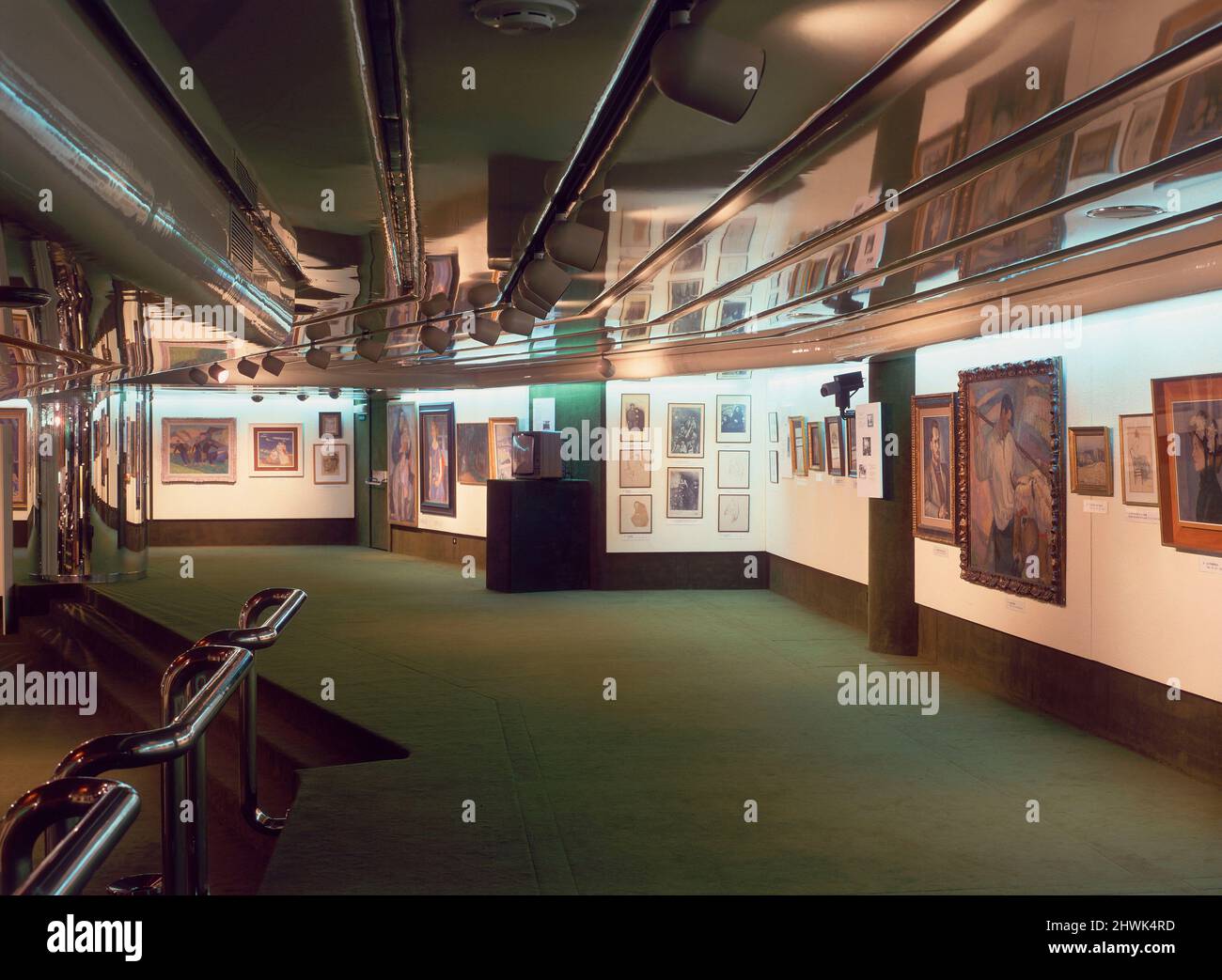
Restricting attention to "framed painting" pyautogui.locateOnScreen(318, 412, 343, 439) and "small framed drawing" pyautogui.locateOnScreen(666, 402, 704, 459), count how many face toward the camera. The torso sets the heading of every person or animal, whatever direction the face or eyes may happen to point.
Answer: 2

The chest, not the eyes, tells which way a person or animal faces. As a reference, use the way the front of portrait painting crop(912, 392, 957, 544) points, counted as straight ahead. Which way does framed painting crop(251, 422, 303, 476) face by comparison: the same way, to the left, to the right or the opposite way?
to the left

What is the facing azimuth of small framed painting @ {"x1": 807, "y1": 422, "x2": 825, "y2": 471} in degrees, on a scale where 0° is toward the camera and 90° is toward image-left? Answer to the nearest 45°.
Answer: approximately 45°

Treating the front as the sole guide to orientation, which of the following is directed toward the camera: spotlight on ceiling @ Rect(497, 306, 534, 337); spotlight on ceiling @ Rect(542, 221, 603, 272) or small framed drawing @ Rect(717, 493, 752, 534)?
the small framed drawing

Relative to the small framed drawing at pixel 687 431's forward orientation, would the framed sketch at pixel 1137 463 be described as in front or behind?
in front

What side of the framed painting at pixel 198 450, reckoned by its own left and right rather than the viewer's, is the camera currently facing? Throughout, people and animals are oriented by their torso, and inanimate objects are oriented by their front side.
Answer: front

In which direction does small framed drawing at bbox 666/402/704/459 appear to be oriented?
toward the camera

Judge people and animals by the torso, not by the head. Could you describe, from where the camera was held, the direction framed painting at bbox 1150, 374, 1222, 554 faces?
facing the viewer and to the left of the viewer

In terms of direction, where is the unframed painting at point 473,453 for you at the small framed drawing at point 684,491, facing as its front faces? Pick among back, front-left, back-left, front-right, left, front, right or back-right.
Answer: back-right

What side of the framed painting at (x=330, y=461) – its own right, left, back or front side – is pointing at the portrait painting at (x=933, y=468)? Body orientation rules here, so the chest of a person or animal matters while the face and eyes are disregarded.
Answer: front

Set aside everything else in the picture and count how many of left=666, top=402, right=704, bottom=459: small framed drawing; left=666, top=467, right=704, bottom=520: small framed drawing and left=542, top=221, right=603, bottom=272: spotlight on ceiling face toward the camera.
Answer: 2

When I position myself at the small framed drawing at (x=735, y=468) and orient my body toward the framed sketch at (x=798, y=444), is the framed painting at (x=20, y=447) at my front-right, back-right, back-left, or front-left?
back-right
